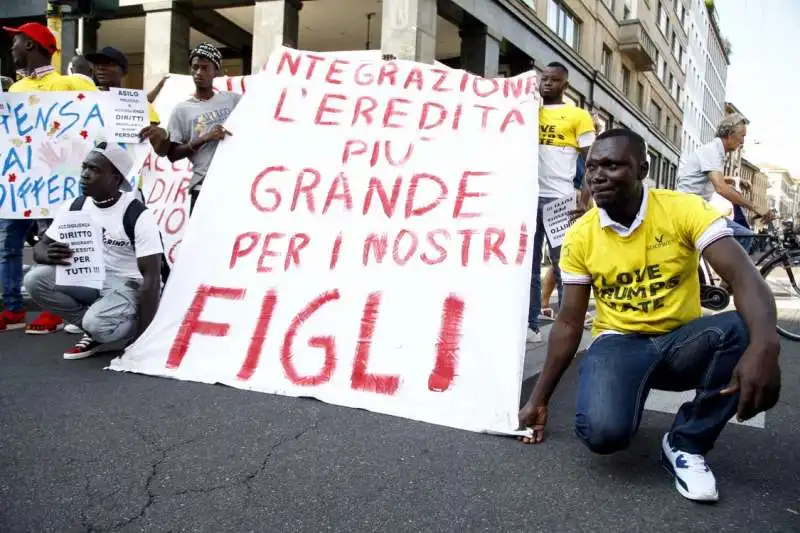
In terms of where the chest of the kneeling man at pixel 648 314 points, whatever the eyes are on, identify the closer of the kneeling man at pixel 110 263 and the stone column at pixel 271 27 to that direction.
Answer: the kneeling man

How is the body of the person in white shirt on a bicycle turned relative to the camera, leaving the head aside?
to the viewer's right

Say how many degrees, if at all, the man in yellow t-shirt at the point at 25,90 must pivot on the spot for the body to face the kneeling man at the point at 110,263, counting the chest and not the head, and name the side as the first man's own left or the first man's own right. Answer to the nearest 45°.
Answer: approximately 45° to the first man's own left

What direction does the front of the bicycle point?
to the viewer's right

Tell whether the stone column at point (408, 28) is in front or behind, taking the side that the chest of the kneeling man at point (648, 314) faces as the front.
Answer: behind

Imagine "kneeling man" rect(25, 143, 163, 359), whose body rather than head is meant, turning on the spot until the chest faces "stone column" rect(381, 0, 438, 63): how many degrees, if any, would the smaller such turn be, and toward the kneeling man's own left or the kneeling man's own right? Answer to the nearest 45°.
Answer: approximately 180°

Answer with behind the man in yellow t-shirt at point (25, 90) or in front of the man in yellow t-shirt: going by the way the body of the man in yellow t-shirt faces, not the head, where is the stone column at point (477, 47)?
behind

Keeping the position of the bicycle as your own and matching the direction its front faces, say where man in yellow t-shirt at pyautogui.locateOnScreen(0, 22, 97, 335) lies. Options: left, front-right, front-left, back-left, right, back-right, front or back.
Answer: back-right
